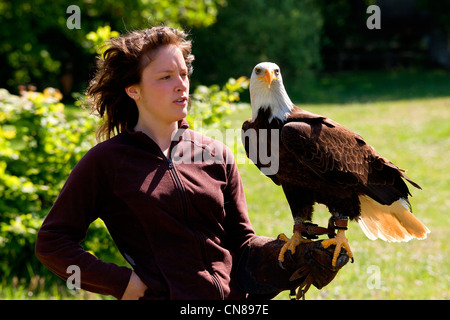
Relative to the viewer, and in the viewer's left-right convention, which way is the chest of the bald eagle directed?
facing the viewer and to the left of the viewer

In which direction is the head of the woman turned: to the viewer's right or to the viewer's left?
to the viewer's right

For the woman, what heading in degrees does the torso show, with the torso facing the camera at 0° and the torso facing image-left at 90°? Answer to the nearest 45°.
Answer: approximately 315°
